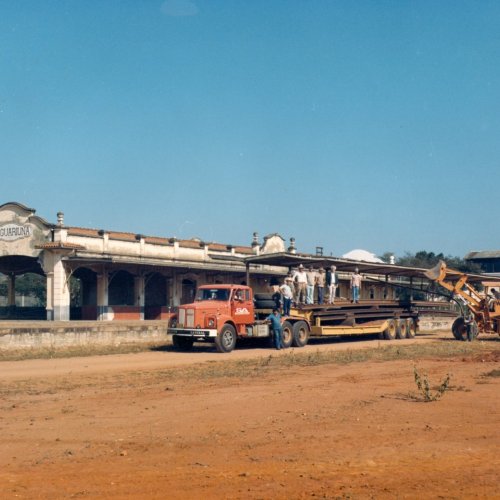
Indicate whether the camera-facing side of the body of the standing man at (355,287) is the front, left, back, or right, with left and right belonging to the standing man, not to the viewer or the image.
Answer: front

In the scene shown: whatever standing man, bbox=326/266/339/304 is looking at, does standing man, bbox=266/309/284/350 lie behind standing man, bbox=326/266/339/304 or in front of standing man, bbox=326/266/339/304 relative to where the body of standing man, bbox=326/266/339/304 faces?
in front

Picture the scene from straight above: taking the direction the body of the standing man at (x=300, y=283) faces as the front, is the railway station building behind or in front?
behind

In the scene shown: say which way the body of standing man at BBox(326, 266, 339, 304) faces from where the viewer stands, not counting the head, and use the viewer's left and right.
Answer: facing the viewer

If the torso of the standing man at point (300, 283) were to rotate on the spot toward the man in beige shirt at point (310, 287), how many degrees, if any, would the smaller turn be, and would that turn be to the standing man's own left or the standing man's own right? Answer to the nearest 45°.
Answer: approximately 135° to the standing man's own left

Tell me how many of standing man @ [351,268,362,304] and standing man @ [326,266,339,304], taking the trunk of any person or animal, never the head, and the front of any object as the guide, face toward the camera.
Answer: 2

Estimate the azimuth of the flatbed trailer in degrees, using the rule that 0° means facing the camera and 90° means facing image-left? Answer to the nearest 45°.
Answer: approximately 45°

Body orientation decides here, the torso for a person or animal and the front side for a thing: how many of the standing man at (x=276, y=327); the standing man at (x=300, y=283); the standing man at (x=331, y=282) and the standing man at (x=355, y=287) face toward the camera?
4

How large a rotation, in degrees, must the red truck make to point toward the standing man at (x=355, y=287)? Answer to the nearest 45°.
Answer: approximately 180°

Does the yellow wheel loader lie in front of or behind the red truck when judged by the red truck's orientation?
behind

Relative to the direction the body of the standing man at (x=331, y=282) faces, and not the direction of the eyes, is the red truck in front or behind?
in front

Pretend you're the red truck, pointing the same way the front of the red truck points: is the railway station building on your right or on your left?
on your right

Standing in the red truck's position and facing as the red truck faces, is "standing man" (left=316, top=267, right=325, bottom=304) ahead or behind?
behind

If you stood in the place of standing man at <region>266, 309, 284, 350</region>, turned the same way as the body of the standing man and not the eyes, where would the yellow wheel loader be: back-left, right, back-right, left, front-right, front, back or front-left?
back-left
